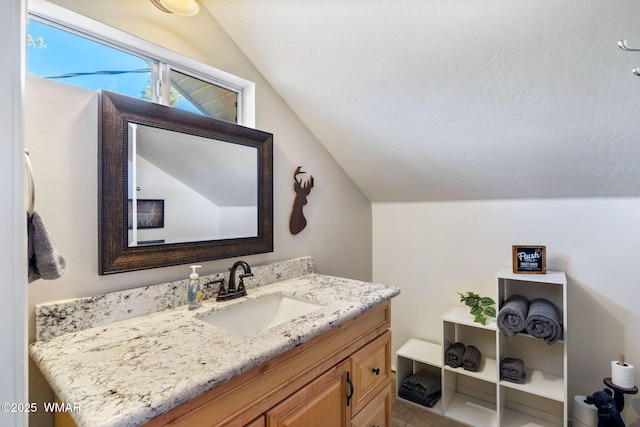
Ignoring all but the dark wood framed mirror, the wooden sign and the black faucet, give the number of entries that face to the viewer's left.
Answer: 0

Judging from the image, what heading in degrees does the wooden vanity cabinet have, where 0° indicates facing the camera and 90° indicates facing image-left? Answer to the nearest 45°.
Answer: approximately 315°

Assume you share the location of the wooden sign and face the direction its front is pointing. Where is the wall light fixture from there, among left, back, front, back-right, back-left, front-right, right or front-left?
front-right

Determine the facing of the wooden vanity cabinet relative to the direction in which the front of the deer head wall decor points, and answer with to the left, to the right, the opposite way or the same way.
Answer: the same way

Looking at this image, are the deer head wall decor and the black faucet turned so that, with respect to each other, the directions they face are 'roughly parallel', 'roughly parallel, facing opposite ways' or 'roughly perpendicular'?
roughly parallel

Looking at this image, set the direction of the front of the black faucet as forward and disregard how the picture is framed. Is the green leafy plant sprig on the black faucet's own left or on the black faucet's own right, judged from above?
on the black faucet's own left

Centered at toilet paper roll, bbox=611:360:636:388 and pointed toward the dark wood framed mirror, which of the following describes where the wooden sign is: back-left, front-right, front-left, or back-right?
front-right

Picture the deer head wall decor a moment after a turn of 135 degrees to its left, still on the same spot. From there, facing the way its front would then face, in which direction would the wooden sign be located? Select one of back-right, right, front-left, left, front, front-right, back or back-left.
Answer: right

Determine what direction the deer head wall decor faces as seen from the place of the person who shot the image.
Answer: facing the viewer and to the right of the viewer

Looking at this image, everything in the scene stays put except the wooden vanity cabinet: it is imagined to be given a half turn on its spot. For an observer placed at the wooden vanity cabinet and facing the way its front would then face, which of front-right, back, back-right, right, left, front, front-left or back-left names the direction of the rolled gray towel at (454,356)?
right

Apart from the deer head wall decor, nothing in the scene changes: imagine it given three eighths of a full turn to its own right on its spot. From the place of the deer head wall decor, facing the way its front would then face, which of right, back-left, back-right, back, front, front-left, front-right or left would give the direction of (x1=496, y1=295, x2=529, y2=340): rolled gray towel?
back

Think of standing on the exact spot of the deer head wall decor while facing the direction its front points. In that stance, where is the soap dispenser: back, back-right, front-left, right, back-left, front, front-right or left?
right

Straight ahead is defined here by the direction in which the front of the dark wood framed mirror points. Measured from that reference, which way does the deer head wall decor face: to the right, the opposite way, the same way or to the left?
the same way

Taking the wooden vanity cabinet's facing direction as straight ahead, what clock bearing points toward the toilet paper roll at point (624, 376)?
The toilet paper roll is roughly at 10 o'clock from the wooden vanity cabinet.

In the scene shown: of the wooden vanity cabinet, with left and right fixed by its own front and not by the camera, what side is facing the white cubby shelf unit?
left

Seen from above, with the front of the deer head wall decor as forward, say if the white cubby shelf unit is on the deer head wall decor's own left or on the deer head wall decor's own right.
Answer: on the deer head wall decor's own left

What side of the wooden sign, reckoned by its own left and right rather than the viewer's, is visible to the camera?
front

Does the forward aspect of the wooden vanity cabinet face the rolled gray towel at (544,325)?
no

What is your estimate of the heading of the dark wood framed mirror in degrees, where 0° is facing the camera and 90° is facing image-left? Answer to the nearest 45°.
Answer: approximately 315°

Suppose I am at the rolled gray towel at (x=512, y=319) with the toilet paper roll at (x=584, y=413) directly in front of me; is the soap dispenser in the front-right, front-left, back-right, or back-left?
back-right

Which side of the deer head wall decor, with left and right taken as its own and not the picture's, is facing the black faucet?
right
